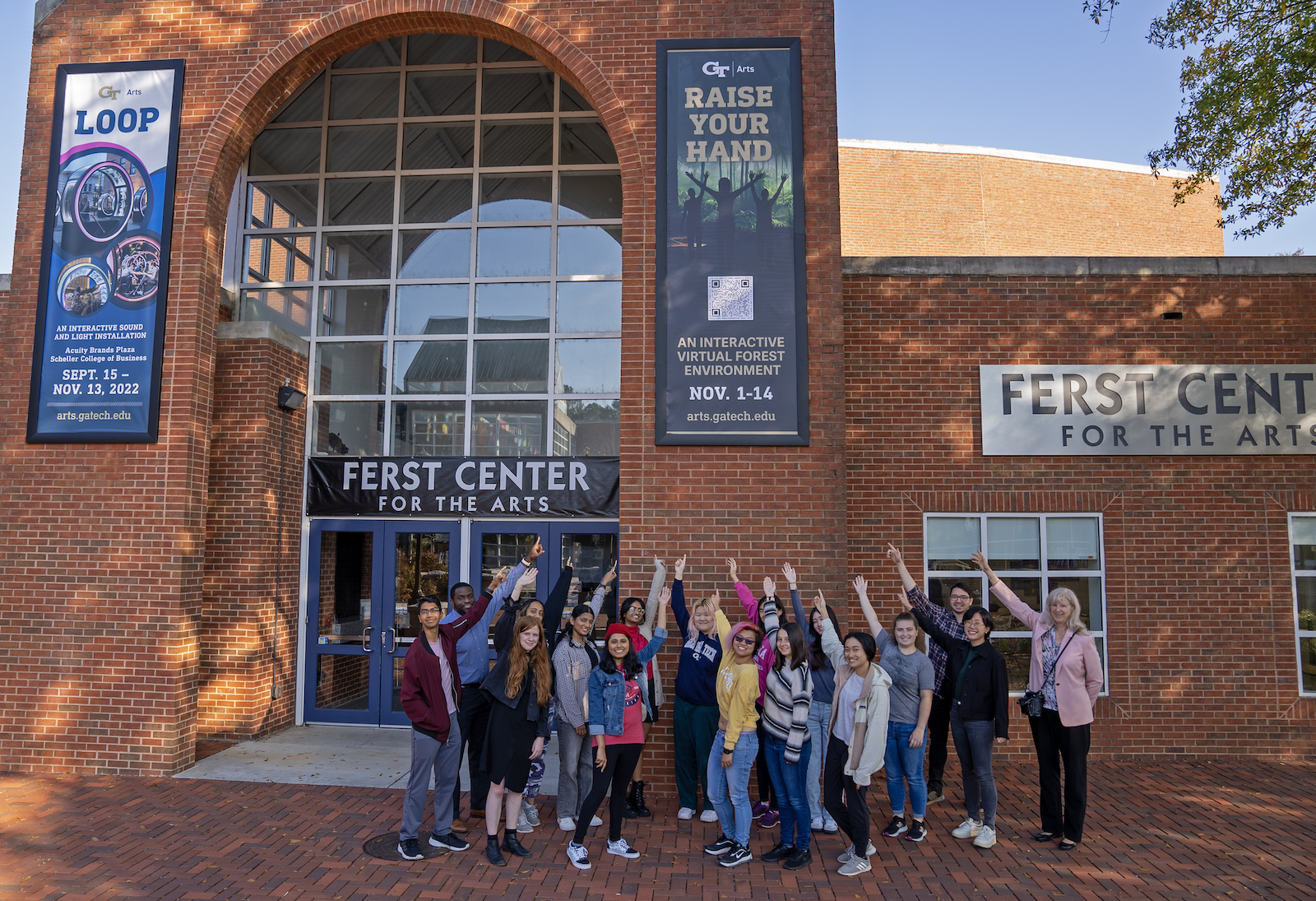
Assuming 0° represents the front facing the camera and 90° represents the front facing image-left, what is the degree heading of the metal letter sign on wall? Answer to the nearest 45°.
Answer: approximately 0°

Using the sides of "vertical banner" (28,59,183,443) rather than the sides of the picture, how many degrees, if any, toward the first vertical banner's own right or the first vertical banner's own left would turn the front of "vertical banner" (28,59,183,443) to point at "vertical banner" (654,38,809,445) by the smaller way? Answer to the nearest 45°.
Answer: approximately 45° to the first vertical banner's own left

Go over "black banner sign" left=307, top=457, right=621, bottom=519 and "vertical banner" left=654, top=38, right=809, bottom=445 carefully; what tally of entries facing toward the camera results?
2

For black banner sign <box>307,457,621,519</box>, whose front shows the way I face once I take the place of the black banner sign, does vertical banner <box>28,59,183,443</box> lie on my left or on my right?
on my right

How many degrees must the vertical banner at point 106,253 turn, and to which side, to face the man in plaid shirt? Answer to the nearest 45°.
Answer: approximately 45° to its left

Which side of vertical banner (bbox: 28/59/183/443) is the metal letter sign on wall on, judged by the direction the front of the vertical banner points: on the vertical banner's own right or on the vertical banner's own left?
on the vertical banner's own left

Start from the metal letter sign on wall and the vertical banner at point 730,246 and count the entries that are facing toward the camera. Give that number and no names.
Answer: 2

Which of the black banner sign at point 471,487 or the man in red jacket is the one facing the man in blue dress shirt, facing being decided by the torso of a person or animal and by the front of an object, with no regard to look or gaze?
the black banner sign
